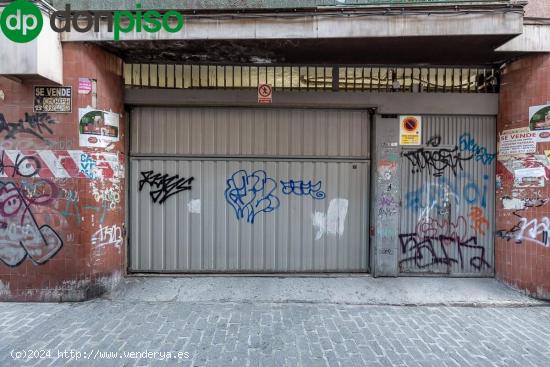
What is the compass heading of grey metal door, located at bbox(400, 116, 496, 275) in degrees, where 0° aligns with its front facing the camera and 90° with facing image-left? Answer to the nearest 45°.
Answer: approximately 0°

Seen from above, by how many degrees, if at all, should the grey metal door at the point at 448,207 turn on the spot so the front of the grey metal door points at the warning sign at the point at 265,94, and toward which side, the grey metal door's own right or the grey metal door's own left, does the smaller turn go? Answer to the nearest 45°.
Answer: approximately 45° to the grey metal door's own right

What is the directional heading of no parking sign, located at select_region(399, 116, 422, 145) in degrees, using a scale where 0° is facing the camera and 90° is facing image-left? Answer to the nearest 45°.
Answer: approximately 0°

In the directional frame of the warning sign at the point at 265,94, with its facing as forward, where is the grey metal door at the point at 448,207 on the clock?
The grey metal door is roughly at 9 o'clock from the warning sign.

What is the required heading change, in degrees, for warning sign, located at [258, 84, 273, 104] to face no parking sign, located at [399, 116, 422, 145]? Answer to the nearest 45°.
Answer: approximately 90° to its left
